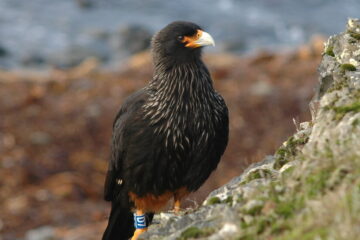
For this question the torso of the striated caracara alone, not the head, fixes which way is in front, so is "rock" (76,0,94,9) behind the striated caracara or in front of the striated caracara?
behind

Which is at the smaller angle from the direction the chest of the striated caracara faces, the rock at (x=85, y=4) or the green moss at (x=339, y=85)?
the green moss

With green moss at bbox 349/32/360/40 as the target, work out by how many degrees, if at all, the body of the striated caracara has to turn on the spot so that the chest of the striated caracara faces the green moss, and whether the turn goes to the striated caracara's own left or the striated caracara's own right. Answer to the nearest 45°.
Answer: approximately 45° to the striated caracara's own left

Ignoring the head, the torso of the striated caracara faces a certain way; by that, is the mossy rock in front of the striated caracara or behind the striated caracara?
in front

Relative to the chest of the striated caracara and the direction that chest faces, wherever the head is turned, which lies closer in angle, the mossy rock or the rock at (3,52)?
the mossy rock

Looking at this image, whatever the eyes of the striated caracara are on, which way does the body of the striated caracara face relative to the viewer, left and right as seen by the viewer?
facing the viewer and to the right of the viewer

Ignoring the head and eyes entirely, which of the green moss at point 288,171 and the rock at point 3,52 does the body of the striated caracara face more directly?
the green moss

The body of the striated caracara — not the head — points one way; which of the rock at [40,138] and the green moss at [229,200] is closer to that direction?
the green moss

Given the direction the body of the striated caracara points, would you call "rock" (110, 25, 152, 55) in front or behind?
behind
